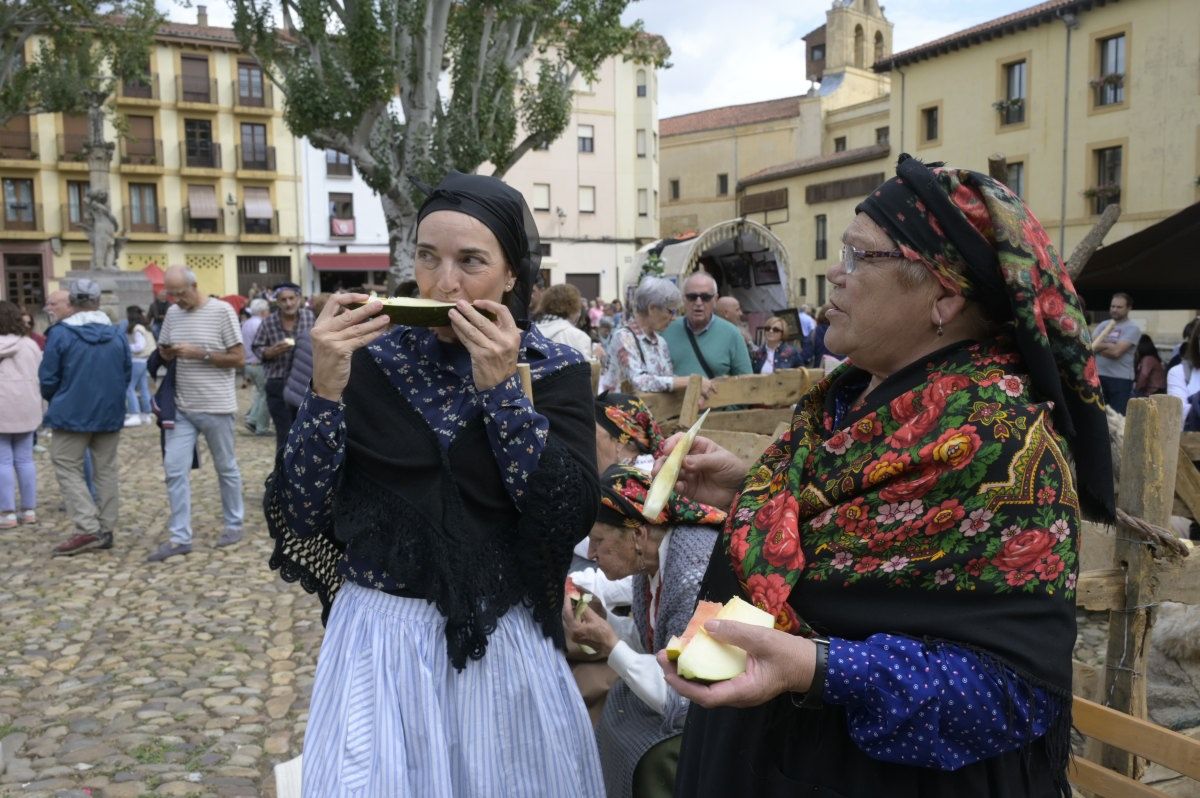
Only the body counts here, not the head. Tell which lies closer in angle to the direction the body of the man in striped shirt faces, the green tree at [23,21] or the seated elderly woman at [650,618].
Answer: the seated elderly woman

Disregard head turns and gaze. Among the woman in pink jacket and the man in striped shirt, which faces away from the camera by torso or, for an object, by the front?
the woman in pink jacket

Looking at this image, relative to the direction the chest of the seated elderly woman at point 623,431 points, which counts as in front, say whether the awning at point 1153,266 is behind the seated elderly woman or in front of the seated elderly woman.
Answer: behind

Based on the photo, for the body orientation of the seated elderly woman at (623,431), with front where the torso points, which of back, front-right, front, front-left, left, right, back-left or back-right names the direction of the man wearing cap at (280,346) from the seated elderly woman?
front-right

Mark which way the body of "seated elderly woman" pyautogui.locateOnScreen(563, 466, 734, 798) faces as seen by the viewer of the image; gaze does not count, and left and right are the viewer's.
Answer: facing to the left of the viewer

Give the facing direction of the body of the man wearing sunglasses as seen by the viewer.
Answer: toward the camera

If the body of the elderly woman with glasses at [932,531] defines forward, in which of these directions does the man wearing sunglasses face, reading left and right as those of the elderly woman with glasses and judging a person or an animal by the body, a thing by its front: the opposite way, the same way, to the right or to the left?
to the left

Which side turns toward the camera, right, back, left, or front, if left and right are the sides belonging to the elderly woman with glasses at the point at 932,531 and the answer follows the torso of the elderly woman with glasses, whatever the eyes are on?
left

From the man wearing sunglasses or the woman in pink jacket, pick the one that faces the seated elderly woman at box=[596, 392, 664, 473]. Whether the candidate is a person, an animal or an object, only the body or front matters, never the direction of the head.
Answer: the man wearing sunglasses

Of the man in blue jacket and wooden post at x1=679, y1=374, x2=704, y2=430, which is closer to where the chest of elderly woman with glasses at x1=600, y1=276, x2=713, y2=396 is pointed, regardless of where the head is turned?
the wooden post

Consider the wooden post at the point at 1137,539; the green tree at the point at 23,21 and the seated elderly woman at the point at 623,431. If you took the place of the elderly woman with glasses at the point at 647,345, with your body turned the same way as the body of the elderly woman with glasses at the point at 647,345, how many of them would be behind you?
1

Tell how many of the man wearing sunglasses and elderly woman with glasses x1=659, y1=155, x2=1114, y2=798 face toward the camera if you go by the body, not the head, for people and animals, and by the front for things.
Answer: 1

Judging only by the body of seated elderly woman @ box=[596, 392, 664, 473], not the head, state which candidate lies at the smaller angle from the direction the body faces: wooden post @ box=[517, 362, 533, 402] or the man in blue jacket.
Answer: the man in blue jacket

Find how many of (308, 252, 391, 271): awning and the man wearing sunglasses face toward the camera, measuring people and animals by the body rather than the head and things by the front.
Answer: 2

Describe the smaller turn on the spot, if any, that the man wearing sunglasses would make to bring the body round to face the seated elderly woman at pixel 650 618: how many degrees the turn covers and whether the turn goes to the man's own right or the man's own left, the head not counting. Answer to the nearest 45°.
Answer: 0° — they already face them
